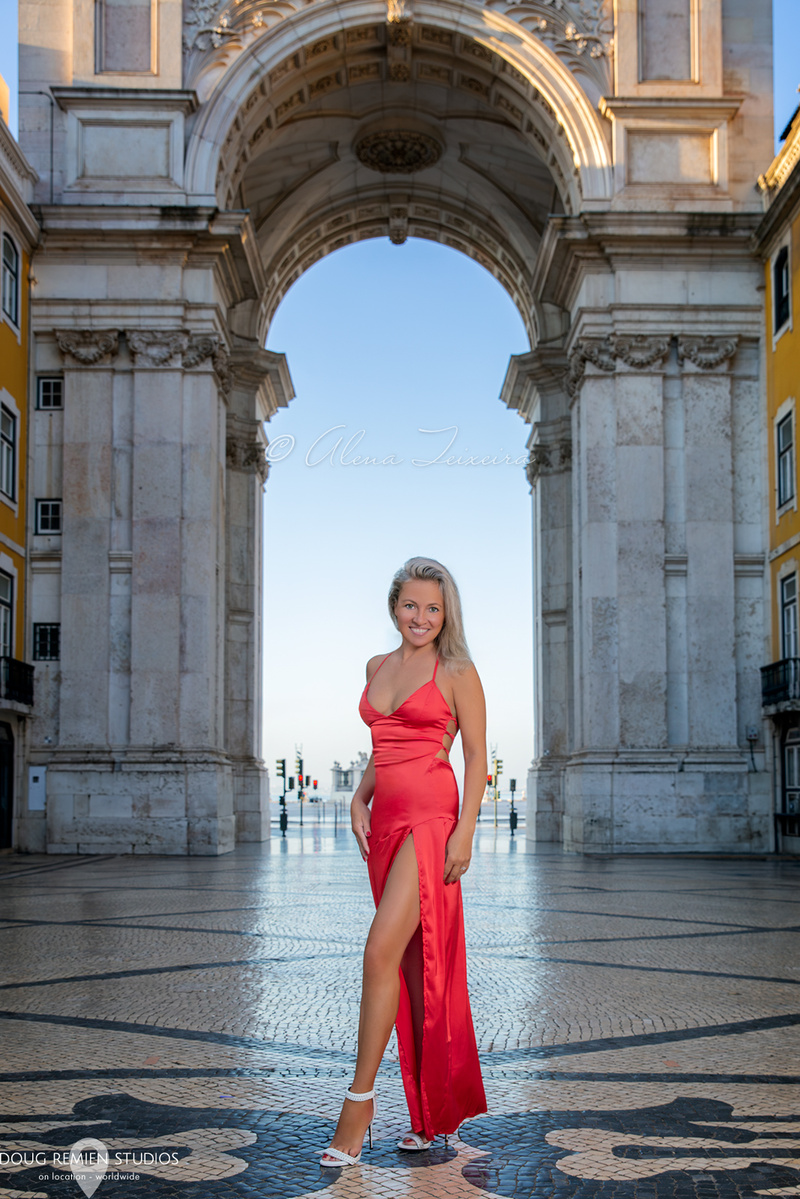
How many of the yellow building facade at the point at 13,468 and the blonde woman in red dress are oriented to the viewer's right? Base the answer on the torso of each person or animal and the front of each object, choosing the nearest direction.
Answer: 1

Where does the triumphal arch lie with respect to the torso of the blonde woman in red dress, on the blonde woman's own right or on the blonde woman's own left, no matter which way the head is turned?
on the blonde woman's own right

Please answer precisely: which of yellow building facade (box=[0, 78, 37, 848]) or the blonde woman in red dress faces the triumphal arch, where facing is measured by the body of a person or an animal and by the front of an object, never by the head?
the yellow building facade

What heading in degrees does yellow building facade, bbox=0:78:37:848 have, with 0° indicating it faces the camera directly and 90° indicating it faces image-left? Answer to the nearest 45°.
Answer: approximately 270°

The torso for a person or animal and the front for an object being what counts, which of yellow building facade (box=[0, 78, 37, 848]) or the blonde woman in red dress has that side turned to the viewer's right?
the yellow building facade

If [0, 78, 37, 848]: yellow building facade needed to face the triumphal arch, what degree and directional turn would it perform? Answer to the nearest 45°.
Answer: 0° — it already faces it

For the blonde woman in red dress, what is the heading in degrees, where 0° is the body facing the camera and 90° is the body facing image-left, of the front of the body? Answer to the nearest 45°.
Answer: approximately 45°

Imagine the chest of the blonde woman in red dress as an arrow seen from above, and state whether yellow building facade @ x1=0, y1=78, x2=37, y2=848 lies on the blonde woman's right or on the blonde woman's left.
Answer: on the blonde woman's right
